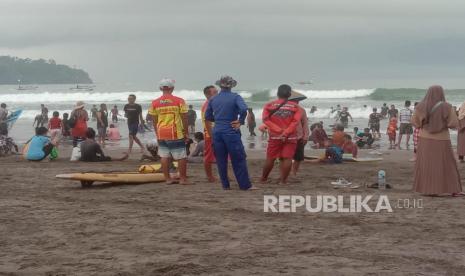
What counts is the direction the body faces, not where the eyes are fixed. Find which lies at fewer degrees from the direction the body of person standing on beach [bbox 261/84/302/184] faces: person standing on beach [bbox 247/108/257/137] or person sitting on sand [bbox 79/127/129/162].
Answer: the person standing on beach

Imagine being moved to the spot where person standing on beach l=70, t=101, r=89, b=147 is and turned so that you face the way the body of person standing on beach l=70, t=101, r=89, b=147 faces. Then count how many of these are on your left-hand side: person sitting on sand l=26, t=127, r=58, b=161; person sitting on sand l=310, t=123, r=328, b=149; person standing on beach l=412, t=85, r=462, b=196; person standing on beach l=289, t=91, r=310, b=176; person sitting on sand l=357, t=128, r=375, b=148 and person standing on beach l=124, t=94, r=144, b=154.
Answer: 1

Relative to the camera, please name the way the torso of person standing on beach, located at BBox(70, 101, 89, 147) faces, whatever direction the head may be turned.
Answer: away from the camera

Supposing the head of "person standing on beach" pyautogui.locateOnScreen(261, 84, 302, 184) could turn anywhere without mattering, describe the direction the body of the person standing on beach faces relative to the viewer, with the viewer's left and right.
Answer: facing away from the viewer

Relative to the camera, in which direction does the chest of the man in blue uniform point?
away from the camera

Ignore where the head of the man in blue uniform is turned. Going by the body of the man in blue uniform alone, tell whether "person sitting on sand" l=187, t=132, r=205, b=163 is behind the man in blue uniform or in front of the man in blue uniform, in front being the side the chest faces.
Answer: in front

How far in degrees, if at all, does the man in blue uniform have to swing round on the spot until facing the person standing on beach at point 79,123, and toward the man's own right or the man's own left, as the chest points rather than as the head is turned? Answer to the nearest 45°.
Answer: approximately 45° to the man's own left
